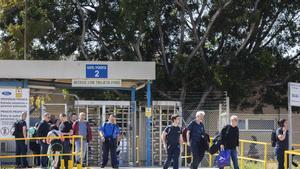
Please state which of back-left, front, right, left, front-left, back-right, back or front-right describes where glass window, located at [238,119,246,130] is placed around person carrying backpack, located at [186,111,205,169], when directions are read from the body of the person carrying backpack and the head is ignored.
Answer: back-left

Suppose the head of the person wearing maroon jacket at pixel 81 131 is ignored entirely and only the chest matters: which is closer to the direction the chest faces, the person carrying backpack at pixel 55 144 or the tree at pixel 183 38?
the person carrying backpack

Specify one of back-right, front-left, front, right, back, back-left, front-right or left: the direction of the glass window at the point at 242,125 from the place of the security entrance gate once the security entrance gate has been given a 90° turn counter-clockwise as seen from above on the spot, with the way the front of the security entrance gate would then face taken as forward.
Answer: front-left

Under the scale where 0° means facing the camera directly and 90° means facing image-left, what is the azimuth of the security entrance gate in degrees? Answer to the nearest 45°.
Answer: approximately 0°

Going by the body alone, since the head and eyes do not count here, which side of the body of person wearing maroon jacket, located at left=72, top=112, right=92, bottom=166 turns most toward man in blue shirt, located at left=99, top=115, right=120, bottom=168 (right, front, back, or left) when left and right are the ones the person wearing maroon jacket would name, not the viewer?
left
